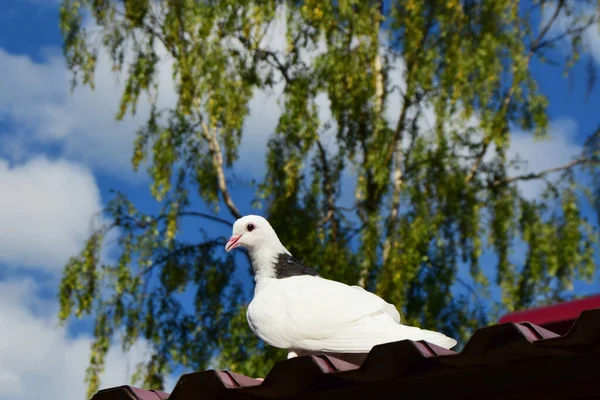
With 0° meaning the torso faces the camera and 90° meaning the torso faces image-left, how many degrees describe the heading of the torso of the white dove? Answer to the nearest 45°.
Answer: approximately 90°
